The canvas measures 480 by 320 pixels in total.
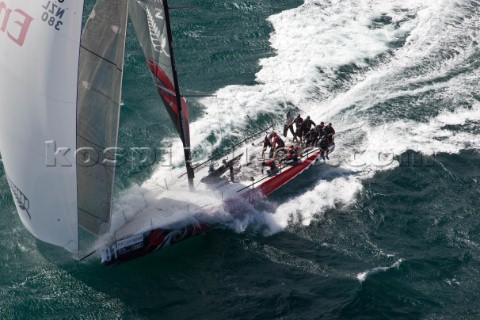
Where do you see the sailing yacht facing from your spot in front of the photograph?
facing the viewer and to the left of the viewer
